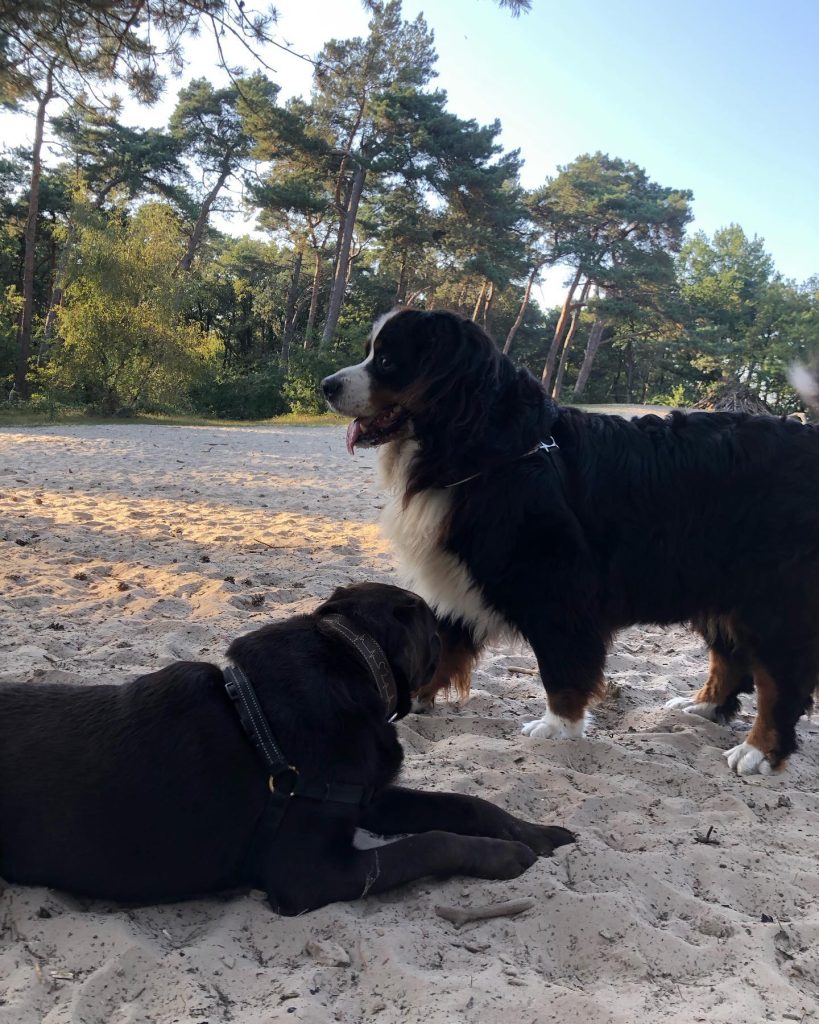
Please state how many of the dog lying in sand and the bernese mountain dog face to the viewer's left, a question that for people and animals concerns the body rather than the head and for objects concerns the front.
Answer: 1

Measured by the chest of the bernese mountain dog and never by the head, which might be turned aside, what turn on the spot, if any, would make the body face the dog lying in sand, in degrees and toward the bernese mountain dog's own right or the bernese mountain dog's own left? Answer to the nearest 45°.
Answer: approximately 45° to the bernese mountain dog's own left

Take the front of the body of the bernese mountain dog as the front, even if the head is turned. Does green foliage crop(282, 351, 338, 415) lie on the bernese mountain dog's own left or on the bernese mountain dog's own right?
on the bernese mountain dog's own right

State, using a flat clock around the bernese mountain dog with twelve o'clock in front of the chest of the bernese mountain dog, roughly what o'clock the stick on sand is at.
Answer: The stick on sand is roughly at 9 o'clock from the bernese mountain dog.

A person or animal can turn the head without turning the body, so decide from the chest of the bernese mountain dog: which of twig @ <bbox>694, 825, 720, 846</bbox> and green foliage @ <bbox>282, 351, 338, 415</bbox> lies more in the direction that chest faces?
the green foliage

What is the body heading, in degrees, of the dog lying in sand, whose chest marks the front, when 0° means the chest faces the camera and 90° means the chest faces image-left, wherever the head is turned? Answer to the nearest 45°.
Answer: approximately 270°

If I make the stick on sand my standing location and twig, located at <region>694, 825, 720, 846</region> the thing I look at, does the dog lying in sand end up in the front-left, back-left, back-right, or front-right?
back-left

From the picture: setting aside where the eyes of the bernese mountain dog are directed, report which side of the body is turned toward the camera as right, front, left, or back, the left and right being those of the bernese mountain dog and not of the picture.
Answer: left

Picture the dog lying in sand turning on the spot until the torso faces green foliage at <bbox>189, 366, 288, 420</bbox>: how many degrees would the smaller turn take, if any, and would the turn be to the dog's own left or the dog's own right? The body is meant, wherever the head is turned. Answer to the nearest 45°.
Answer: approximately 90° to the dog's own left

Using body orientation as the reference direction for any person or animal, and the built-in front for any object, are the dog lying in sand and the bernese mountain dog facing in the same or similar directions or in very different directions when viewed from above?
very different directions

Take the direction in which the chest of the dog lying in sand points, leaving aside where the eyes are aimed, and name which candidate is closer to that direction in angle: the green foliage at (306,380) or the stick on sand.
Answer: the stick on sand

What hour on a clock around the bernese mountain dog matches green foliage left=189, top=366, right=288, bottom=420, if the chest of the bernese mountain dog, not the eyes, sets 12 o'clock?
The green foliage is roughly at 2 o'clock from the bernese mountain dog.

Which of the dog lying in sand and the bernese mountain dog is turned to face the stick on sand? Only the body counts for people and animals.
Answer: the dog lying in sand
